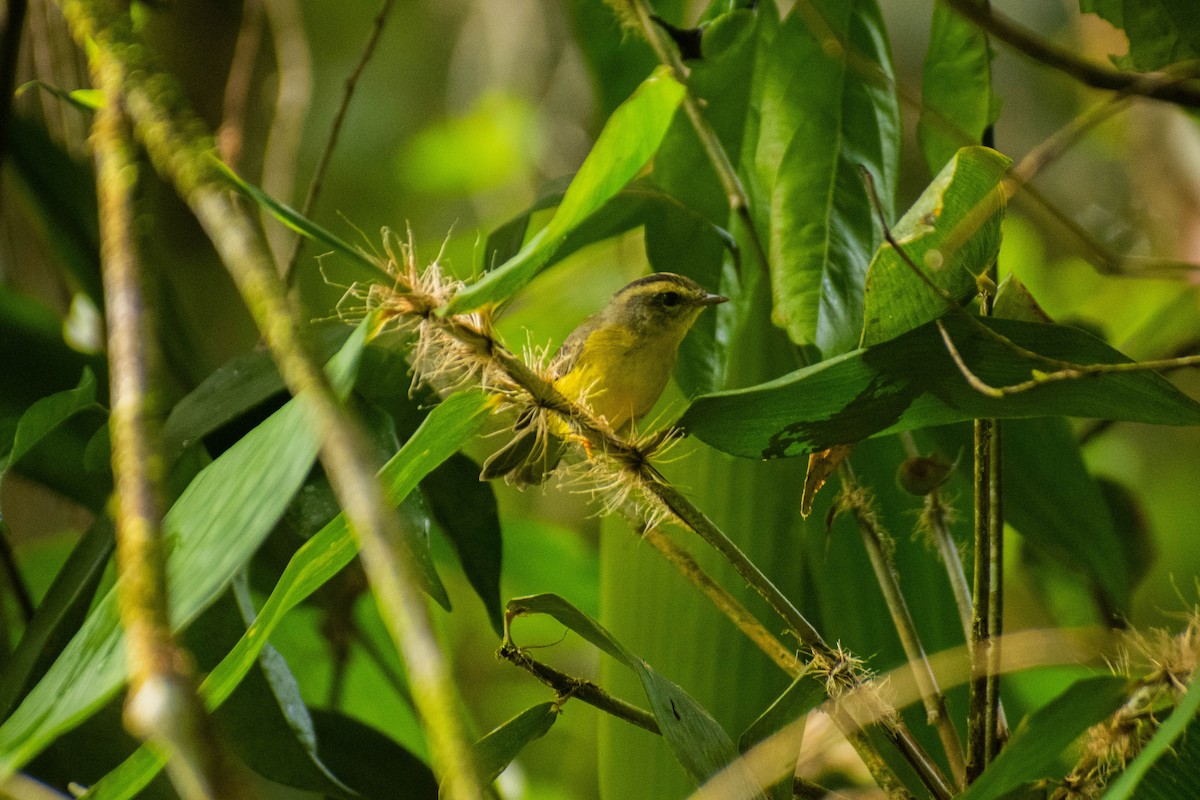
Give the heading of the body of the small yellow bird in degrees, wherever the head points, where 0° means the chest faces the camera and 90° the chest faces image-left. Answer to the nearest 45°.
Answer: approximately 270°

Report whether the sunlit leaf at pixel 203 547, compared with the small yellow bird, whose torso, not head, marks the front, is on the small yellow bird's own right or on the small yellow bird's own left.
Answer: on the small yellow bird's own right

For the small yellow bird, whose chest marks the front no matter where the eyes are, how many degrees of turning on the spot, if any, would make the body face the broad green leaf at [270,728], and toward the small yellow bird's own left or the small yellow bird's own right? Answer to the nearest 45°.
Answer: approximately 135° to the small yellow bird's own right

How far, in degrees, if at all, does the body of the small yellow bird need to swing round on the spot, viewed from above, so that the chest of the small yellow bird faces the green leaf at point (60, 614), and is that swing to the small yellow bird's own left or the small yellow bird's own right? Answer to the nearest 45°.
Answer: approximately 135° to the small yellow bird's own right

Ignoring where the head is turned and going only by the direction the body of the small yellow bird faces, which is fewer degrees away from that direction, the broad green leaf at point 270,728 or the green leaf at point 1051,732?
the green leaf
